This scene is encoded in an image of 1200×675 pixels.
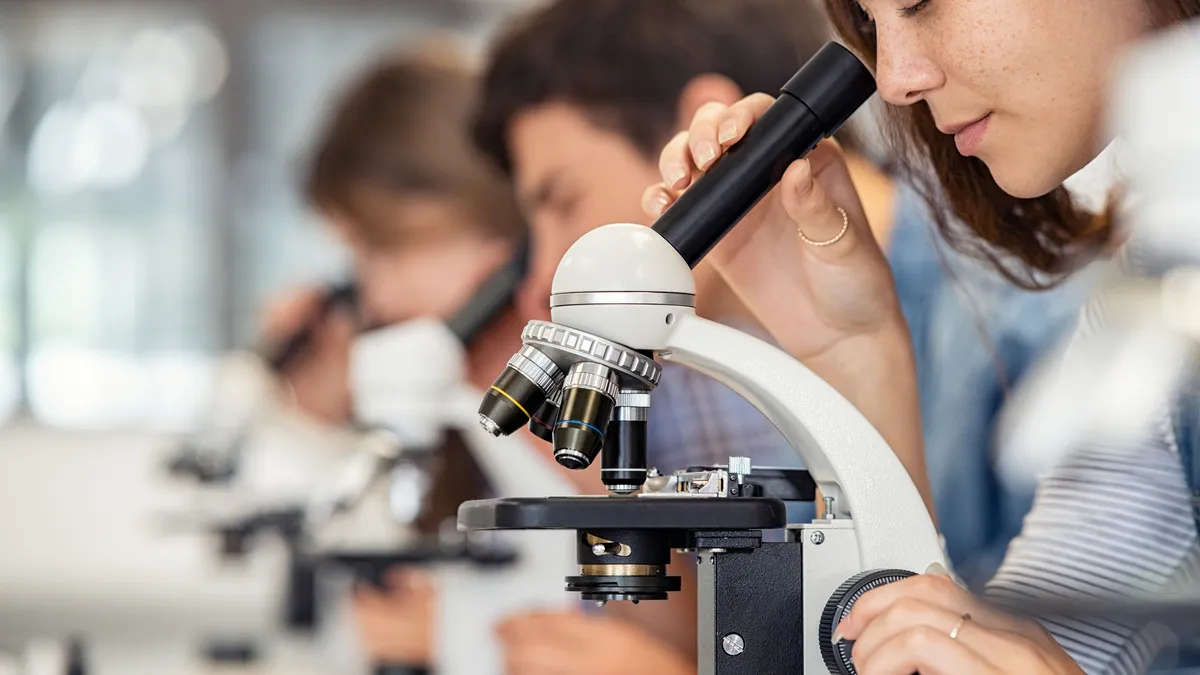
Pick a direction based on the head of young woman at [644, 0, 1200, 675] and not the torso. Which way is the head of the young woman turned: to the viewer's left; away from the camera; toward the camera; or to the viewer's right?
to the viewer's left

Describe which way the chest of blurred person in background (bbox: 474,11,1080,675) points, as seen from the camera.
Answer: to the viewer's left

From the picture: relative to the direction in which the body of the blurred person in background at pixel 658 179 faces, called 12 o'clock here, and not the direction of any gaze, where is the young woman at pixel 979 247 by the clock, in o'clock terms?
The young woman is roughly at 8 o'clock from the blurred person in background.

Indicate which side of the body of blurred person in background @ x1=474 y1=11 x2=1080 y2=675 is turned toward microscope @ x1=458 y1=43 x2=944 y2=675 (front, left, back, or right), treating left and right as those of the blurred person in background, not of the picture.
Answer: left
